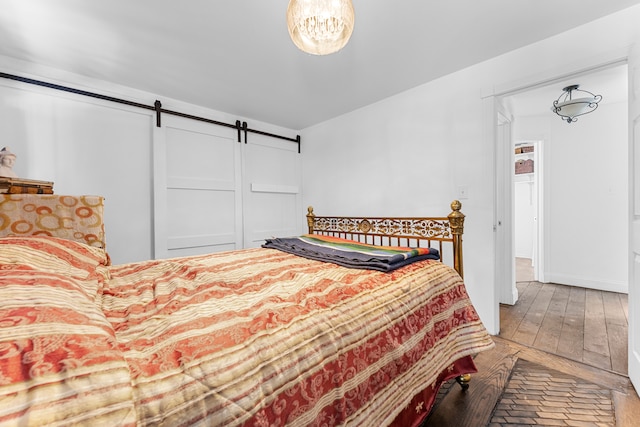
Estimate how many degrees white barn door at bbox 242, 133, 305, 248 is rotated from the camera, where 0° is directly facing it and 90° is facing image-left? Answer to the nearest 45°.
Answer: approximately 315°

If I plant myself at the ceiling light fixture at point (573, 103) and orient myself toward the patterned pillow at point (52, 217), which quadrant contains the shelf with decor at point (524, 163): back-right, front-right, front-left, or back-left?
back-right

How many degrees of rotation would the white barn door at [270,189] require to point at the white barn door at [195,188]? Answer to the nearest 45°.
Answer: approximately 90° to its right

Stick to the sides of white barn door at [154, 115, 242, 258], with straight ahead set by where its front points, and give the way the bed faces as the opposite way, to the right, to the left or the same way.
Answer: to the left

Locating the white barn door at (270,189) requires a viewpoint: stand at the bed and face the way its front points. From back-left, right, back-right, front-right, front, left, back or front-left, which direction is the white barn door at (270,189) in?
front-left

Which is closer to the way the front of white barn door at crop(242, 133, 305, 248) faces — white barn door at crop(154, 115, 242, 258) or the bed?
the bed

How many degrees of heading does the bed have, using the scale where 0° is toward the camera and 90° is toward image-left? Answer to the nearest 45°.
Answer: approximately 225°

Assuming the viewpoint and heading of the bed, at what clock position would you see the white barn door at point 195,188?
The white barn door is roughly at 10 o'clock from the bed.

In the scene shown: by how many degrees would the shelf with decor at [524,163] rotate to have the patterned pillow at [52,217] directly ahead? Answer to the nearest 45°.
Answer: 0° — it already faces it

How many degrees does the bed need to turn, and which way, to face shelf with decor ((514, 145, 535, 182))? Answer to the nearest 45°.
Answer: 0° — it already faces it

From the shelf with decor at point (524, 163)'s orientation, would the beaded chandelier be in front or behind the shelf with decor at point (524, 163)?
in front

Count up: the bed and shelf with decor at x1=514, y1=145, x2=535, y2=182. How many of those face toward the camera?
1

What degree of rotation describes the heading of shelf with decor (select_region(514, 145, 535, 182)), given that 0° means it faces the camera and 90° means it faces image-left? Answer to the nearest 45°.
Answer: approximately 0°

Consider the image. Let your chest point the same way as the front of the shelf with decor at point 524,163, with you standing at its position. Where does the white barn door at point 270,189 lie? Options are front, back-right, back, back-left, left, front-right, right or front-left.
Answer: front-right

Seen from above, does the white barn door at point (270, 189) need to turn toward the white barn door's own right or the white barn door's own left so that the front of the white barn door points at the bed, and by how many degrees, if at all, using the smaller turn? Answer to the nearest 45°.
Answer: approximately 45° to the white barn door's own right
